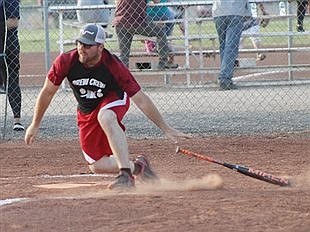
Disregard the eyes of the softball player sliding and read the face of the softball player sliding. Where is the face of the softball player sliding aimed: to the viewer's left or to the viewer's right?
to the viewer's left

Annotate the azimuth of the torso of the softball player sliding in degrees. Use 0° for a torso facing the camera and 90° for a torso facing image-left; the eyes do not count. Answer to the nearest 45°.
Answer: approximately 45°

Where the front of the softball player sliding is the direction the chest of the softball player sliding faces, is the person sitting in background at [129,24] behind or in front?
behind

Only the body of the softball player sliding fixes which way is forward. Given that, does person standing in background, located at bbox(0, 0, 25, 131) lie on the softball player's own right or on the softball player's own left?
on the softball player's own right

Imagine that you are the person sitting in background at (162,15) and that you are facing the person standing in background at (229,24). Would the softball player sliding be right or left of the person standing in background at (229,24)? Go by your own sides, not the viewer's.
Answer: right
